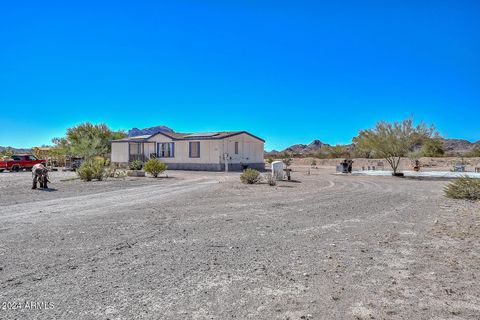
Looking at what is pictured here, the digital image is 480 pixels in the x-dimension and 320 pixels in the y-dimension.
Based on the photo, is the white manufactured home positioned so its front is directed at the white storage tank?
no

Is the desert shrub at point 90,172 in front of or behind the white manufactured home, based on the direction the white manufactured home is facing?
in front

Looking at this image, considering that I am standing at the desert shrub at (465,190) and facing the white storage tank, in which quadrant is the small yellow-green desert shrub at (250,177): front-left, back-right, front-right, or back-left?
front-left

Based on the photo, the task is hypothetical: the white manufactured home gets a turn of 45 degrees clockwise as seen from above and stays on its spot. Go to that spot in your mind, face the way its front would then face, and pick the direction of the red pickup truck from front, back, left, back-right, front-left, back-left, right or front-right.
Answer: front

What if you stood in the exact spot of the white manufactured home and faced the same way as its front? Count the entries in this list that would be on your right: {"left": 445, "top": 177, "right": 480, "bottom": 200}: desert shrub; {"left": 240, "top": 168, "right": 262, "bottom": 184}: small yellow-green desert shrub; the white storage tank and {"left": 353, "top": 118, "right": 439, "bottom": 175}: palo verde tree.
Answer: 0

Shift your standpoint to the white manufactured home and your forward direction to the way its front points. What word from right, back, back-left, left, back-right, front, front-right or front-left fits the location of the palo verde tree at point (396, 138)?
left

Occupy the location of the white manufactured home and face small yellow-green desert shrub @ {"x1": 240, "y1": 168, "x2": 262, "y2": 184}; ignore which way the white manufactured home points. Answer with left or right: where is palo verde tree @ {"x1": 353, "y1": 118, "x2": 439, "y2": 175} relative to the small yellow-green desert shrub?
left

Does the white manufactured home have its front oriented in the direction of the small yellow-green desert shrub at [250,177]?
no

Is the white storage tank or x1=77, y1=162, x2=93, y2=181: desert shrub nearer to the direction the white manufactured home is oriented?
the desert shrub

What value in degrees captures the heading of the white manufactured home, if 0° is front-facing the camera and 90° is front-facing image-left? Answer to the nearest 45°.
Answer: approximately 45°

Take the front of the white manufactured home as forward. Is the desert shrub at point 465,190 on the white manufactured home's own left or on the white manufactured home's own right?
on the white manufactured home's own left

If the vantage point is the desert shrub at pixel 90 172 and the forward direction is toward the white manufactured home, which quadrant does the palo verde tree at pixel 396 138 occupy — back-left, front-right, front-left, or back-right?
front-right

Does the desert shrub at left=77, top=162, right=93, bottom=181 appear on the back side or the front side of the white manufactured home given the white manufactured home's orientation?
on the front side

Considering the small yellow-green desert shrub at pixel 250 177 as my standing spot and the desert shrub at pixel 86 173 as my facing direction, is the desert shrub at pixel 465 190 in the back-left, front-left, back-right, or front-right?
back-left

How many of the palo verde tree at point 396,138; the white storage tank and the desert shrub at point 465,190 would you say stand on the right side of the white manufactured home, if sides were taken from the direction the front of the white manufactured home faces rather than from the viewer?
0
